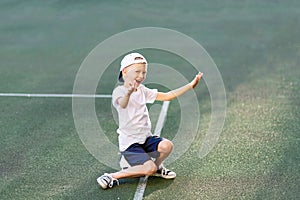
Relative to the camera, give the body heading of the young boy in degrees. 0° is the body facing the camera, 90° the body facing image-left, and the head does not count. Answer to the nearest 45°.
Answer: approximately 315°
